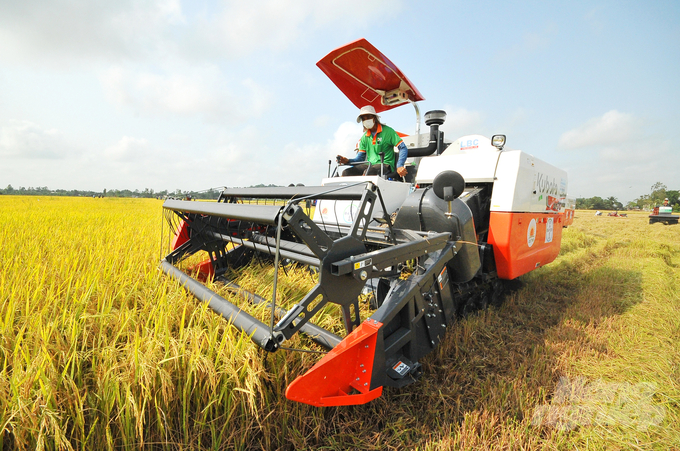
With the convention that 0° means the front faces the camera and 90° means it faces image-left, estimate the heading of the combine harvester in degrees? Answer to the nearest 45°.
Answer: approximately 45°

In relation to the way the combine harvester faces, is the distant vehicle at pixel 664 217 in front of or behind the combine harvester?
behind

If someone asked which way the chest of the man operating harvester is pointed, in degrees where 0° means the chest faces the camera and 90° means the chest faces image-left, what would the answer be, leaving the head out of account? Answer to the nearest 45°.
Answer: approximately 45°

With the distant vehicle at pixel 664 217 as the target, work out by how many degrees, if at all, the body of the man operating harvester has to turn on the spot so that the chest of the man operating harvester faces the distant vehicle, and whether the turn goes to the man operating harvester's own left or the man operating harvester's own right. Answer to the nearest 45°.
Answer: approximately 180°
